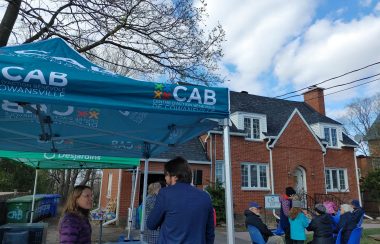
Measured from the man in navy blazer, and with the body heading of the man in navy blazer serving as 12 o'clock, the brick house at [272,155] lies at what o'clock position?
The brick house is roughly at 2 o'clock from the man in navy blazer.

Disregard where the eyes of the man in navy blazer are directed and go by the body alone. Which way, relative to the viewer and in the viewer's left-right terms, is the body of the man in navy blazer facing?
facing away from the viewer and to the left of the viewer

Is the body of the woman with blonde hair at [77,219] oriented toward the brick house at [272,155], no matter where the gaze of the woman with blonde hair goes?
no

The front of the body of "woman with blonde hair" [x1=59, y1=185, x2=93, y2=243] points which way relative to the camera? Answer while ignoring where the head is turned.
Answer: to the viewer's right

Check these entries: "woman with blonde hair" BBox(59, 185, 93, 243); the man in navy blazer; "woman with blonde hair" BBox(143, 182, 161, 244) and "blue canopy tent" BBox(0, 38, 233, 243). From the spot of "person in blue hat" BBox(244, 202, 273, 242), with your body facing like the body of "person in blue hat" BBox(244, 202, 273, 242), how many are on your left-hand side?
0

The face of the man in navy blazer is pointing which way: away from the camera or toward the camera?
away from the camera
